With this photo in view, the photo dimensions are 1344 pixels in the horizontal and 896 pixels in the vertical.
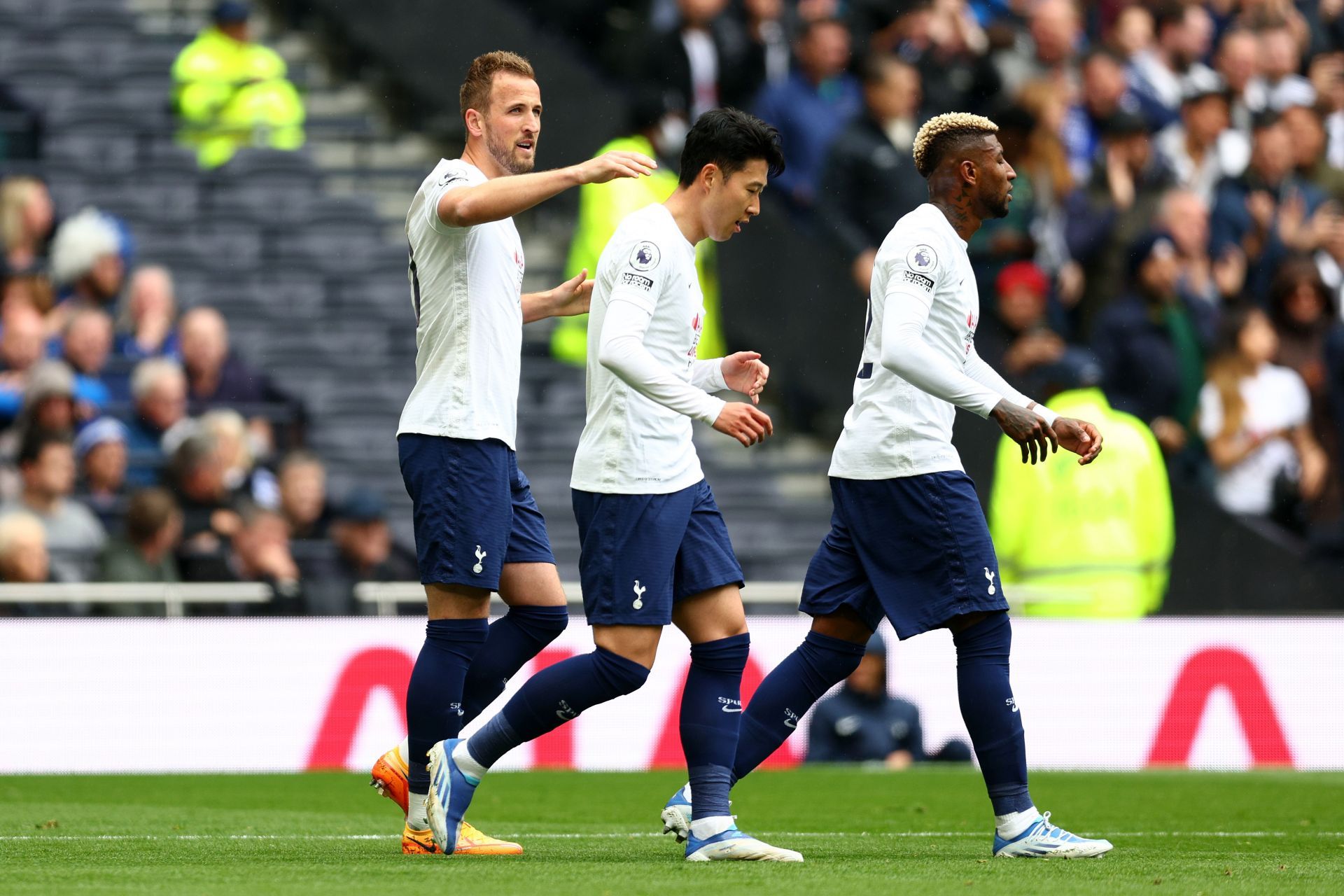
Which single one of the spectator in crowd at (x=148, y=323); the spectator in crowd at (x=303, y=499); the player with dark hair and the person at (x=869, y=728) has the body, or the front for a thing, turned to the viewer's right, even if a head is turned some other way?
the player with dark hair

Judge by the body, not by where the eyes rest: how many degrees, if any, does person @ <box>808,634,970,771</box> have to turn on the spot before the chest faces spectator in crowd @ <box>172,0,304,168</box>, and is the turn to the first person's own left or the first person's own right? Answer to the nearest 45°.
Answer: approximately 135° to the first person's own right

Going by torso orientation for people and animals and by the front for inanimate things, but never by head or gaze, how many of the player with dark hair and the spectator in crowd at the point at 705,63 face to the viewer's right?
1

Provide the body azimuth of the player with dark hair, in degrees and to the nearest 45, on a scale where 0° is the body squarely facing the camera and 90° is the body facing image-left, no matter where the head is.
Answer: approximately 270°

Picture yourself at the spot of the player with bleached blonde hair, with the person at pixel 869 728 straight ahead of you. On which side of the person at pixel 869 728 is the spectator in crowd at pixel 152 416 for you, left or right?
left

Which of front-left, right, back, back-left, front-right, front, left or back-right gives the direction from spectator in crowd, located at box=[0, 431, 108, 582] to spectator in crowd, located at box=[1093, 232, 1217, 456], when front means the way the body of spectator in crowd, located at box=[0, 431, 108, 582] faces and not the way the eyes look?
front-left

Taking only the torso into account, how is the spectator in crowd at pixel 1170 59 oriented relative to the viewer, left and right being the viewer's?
facing the viewer and to the right of the viewer

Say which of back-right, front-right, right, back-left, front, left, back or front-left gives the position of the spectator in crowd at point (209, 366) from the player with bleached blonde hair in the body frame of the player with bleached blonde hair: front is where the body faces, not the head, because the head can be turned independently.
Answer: back-left

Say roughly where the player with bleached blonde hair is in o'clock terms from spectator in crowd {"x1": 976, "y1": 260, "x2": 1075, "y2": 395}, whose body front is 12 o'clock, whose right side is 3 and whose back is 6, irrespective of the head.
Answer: The player with bleached blonde hair is roughly at 12 o'clock from the spectator in crowd.

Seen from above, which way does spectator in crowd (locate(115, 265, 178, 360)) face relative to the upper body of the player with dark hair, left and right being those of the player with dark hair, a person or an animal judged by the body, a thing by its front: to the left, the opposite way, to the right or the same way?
to the right
